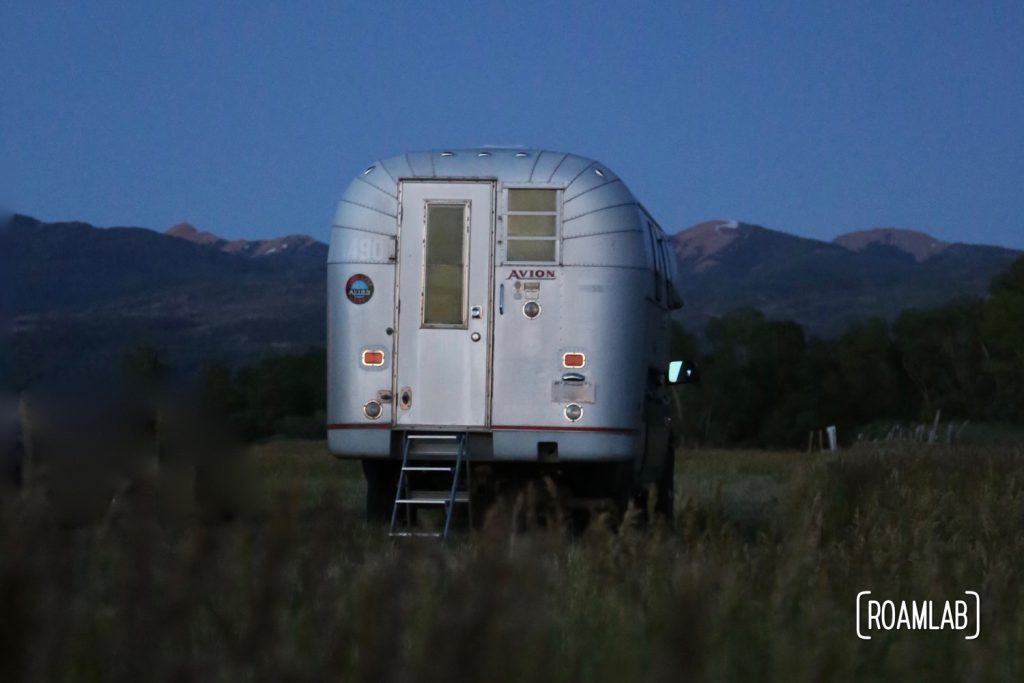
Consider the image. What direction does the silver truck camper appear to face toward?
away from the camera
